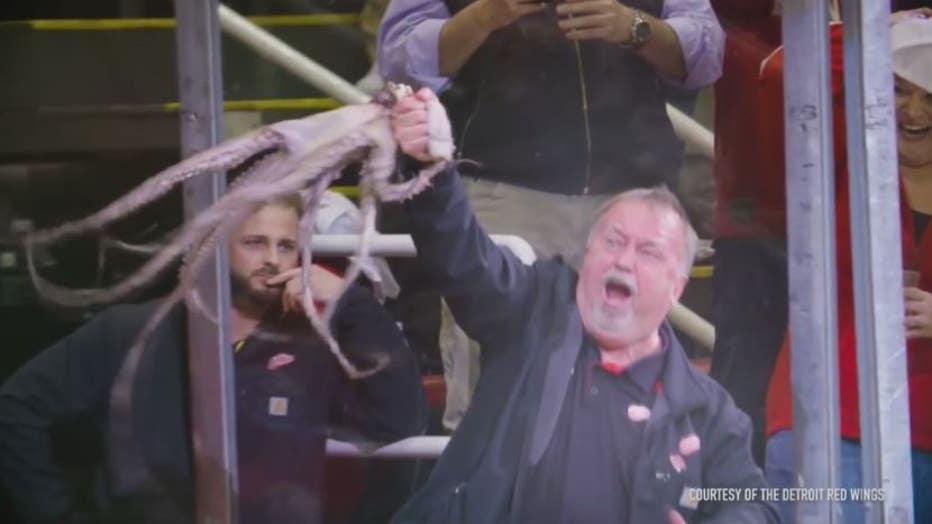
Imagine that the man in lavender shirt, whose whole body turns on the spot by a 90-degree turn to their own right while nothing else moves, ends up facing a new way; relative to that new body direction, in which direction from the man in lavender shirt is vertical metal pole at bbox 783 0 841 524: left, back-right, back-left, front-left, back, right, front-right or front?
left

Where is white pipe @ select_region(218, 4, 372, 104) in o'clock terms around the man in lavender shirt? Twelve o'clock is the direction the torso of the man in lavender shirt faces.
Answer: The white pipe is roughly at 3 o'clock from the man in lavender shirt.

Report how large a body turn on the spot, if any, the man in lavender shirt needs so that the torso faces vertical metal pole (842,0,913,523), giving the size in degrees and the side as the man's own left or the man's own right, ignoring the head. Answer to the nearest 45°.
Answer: approximately 90° to the man's own left

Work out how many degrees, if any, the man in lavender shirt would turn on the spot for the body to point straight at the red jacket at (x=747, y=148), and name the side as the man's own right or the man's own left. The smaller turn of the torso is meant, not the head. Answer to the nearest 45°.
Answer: approximately 90° to the man's own left

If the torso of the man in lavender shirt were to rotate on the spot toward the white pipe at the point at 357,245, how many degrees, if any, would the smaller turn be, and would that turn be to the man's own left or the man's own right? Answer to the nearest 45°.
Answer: approximately 45° to the man's own right

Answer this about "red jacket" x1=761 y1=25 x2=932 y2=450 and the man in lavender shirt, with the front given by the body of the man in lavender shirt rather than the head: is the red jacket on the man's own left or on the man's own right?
on the man's own left

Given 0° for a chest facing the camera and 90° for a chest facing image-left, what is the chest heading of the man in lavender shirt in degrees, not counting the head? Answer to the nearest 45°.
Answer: approximately 0°

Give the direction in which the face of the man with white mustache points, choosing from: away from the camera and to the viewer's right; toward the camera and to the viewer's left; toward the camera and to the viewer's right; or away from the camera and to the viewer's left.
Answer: toward the camera and to the viewer's left

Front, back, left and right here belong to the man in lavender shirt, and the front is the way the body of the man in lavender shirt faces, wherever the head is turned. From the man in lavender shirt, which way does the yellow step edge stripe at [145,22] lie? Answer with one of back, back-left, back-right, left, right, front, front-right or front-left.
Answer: right

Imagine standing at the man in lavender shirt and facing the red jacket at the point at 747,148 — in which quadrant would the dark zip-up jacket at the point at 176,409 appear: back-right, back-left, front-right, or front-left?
back-right

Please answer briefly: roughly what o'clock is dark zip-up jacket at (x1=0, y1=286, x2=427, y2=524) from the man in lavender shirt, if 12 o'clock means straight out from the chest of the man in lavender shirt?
The dark zip-up jacket is roughly at 2 o'clock from the man in lavender shirt.

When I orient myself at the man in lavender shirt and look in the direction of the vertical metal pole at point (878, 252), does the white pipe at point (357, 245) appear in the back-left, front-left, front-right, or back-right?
back-right
